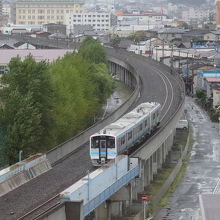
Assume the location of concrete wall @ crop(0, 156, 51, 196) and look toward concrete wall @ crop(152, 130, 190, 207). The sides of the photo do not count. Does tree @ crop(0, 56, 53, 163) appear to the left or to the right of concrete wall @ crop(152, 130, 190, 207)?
left

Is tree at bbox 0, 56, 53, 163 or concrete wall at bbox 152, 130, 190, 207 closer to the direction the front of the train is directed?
the tree

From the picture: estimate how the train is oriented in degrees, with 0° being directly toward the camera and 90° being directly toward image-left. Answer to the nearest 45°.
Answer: approximately 45°

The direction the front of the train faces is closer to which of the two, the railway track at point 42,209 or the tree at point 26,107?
the railway track

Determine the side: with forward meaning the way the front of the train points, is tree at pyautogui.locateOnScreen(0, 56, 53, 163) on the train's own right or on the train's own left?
on the train's own right

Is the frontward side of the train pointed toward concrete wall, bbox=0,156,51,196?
yes

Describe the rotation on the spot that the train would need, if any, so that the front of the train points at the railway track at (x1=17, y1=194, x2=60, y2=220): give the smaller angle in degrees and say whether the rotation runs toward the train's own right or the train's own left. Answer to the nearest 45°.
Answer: approximately 45° to the train's own left
